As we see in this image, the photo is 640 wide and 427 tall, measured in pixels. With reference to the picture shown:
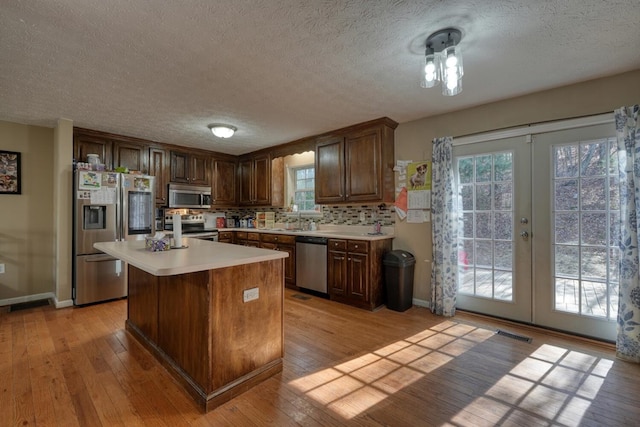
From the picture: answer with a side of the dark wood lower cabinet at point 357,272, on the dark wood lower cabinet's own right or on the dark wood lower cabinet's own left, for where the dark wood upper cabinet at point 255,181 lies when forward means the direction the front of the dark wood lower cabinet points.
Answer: on the dark wood lower cabinet's own right

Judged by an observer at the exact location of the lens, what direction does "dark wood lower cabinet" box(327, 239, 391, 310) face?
facing the viewer and to the left of the viewer

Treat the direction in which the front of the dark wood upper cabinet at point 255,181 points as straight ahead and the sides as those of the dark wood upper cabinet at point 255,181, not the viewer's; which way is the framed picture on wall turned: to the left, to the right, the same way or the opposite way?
to the left

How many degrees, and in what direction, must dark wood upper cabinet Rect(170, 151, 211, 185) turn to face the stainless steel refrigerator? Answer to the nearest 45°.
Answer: approximately 90° to its right

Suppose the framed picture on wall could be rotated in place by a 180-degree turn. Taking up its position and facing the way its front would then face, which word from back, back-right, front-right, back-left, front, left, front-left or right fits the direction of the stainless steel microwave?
right

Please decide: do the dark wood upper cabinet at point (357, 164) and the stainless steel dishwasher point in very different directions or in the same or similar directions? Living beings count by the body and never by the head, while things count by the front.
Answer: same or similar directions

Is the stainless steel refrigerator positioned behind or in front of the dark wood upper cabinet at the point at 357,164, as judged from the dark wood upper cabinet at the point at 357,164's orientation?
in front

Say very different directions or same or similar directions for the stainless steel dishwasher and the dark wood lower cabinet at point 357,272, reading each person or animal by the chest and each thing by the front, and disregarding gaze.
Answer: same or similar directions

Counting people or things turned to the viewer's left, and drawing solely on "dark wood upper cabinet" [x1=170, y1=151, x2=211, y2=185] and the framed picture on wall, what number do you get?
0

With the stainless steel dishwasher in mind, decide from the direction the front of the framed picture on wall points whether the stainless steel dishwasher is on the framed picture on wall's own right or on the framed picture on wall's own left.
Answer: on the framed picture on wall's own left

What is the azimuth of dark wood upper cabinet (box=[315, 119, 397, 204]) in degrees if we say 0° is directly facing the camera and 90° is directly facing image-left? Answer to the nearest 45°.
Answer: approximately 45°

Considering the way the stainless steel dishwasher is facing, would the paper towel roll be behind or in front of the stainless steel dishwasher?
in front
